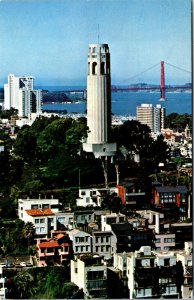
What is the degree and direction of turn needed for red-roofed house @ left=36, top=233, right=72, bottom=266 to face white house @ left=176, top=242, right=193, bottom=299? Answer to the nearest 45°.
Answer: approximately 90° to its left

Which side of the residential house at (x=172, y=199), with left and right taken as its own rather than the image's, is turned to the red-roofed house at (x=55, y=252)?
right
